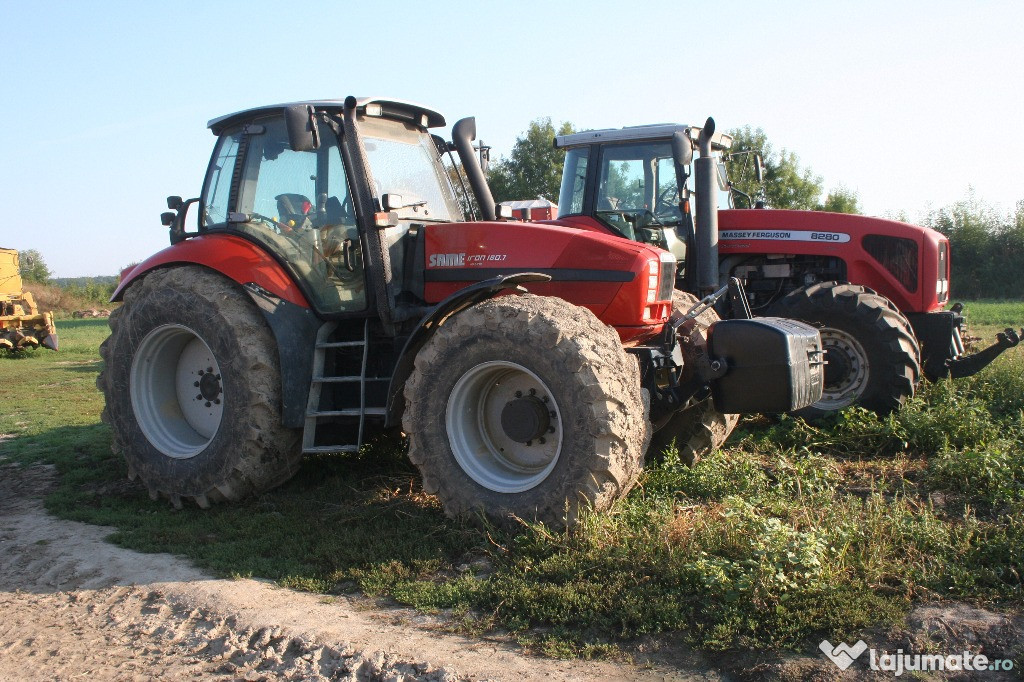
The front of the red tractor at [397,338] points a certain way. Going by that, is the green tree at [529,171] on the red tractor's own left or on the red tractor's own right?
on the red tractor's own left

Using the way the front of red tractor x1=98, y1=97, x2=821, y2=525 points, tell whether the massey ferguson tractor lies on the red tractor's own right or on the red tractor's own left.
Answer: on the red tractor's own left

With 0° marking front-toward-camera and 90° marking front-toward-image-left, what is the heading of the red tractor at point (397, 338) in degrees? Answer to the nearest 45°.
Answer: approximately 315°

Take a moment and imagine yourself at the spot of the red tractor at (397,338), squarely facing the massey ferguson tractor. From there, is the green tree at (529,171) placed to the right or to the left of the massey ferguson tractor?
left

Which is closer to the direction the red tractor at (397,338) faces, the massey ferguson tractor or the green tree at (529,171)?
the massey ferguson tractor

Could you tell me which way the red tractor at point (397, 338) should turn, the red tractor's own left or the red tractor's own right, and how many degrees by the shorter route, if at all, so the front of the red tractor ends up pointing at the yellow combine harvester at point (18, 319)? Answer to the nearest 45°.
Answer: approximately 180°
